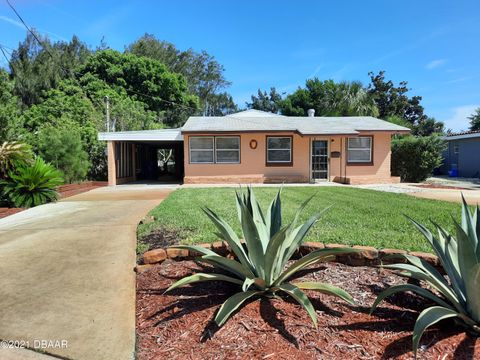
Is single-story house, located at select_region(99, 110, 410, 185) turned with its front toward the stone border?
yes

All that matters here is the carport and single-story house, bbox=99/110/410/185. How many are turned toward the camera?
2

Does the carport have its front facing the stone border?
yes

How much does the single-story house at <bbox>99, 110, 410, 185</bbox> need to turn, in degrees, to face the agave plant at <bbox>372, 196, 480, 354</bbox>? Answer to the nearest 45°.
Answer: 0° — it already faces it

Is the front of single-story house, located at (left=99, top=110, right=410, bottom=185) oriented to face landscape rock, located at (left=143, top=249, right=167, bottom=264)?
yes

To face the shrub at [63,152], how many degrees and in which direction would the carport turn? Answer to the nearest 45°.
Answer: approximately 45° to its right

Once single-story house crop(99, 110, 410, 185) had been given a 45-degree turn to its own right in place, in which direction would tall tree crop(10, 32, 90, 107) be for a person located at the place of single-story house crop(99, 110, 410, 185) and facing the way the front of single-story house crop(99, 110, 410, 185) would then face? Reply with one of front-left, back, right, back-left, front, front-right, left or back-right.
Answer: right

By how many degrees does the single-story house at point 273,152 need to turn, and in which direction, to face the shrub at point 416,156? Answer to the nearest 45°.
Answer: approximately 90° to its left

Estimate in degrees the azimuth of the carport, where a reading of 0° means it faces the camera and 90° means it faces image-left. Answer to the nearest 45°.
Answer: approximately 0°

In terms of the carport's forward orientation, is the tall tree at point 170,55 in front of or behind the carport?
behind

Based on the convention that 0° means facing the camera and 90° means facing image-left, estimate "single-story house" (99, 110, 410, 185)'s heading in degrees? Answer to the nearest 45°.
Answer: approximately 0°

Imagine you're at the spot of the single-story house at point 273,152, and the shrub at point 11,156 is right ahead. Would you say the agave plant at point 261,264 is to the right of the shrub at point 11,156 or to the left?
left

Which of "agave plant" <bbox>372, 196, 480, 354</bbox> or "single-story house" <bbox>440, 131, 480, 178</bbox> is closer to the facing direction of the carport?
the agave plant

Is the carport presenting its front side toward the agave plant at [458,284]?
yes

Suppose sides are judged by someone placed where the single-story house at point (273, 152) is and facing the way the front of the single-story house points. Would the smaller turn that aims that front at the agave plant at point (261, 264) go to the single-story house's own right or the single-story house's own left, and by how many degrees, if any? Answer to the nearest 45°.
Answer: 0° — it already faces it
